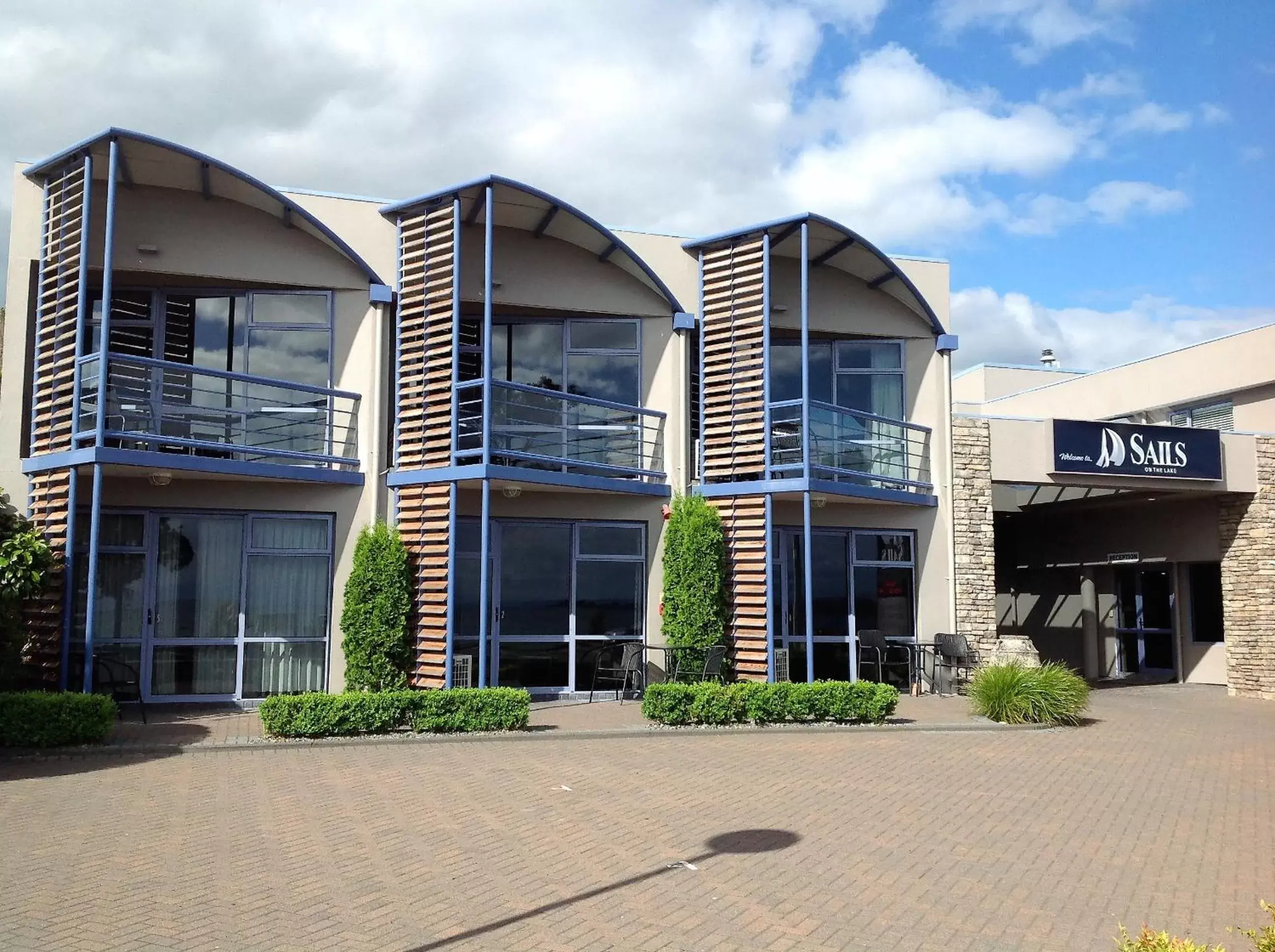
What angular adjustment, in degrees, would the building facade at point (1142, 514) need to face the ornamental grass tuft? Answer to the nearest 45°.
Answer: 0° — it already faces it

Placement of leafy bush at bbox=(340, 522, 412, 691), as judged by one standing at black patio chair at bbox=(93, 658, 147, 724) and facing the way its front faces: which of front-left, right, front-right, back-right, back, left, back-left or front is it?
front-left

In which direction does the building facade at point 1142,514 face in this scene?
toward the camera

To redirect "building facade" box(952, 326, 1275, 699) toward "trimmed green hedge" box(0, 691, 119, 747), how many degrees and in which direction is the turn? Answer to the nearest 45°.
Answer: approximately 45° to its right

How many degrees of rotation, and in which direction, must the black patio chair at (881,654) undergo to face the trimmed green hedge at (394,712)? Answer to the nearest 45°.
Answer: approximately 90° to its right

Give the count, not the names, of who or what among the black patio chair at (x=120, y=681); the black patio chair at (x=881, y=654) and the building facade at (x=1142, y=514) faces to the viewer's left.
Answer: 0

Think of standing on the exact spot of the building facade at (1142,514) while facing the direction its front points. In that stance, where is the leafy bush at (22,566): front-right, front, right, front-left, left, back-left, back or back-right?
front-right

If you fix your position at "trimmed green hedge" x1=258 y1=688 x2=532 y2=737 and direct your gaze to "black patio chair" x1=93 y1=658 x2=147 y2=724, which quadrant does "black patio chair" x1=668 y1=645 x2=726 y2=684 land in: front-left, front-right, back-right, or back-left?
back-right

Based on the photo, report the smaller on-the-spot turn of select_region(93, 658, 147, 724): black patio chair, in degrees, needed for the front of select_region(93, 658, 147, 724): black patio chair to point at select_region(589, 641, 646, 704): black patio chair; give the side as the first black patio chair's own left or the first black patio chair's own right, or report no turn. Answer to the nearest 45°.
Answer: approximately 45° to the first black patio chair's own left

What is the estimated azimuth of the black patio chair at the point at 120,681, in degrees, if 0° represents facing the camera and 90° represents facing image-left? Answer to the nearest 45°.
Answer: approximately 315°

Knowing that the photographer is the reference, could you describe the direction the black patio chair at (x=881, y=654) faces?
facing the viewer and to the right of the viewer
